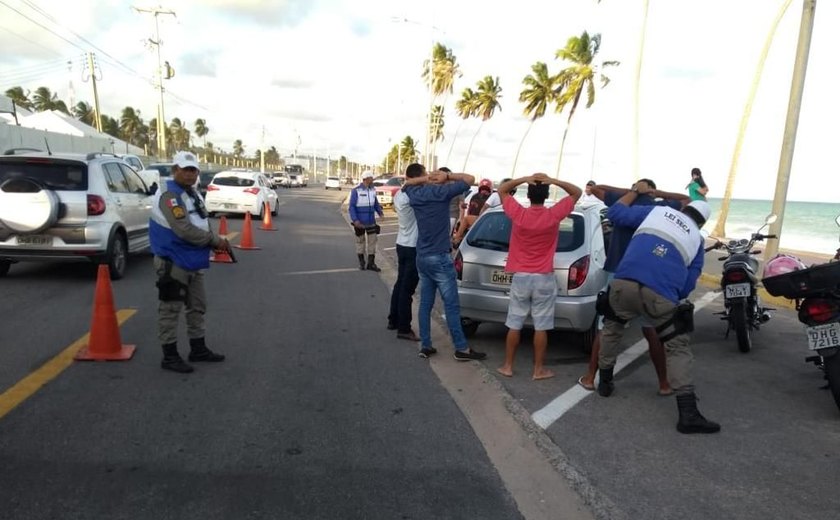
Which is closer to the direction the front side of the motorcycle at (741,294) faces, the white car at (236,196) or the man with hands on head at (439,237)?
the white car

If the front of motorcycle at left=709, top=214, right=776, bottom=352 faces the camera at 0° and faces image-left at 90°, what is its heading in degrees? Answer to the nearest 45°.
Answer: approximately 180°

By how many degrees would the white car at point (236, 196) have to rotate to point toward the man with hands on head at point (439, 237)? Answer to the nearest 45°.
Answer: approximately 135° to its right

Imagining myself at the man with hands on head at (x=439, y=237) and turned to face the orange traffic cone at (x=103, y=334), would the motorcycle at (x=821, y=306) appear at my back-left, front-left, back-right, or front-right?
back-left

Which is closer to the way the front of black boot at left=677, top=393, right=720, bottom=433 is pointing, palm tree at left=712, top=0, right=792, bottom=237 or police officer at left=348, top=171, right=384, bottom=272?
the palm tree

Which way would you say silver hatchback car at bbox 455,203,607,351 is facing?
away from the camera

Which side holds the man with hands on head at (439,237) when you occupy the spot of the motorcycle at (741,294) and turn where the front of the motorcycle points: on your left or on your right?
on your left

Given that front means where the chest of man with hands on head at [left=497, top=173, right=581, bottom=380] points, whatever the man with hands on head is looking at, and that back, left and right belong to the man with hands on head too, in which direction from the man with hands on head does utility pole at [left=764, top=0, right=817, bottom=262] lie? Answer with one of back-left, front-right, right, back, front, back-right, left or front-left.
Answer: front-right

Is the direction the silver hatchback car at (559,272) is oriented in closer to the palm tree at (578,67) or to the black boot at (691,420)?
the palm tree

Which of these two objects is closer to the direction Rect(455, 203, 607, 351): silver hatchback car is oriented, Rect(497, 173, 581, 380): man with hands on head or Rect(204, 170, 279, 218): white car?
the white car

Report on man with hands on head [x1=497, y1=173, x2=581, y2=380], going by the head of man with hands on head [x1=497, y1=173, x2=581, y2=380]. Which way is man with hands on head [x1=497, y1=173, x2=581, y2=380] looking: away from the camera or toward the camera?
away from the camera
